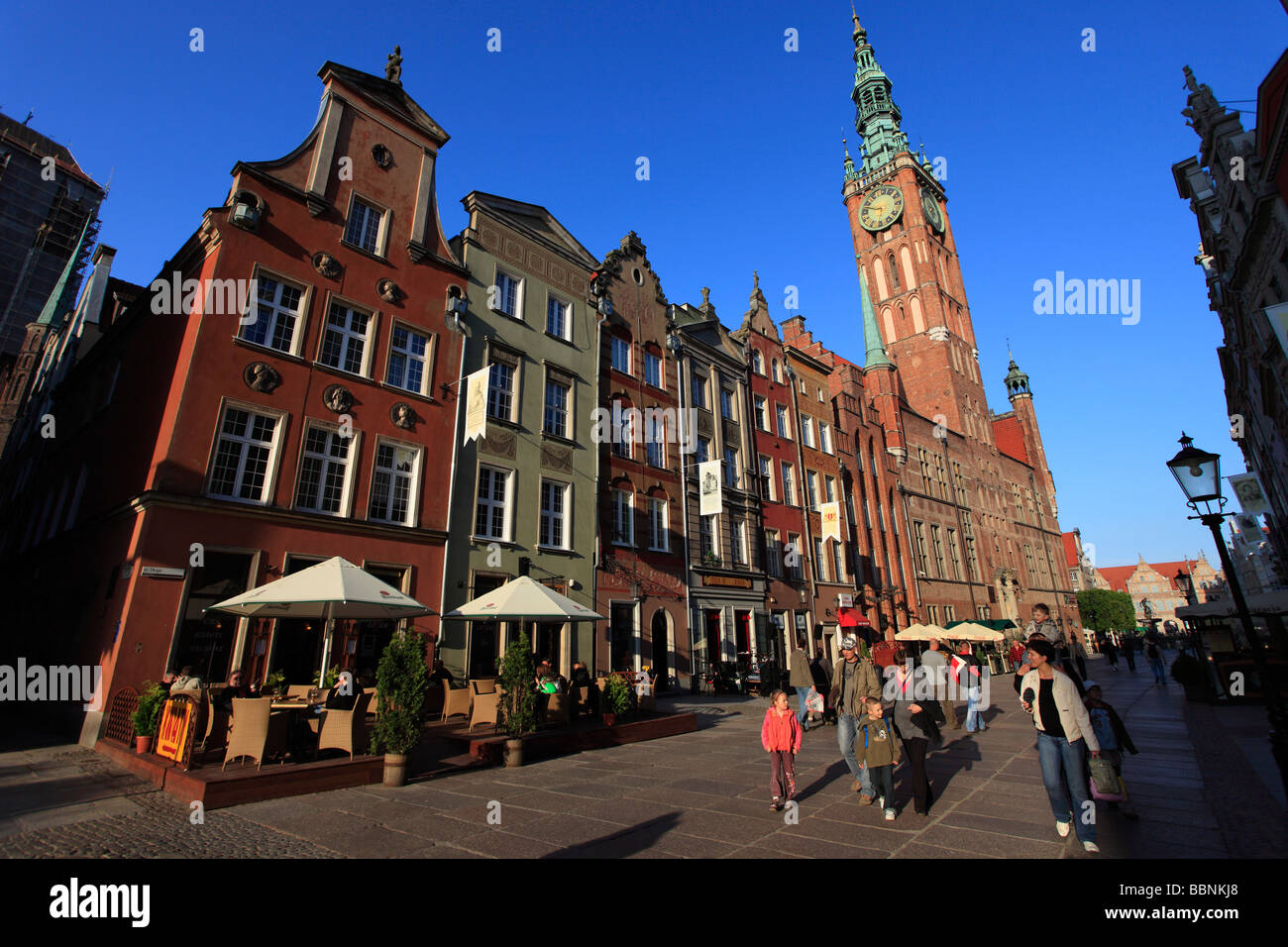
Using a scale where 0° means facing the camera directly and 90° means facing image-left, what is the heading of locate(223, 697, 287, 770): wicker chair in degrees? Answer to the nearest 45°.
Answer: approximately 225°

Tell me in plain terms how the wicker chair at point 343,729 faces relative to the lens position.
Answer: facing away from the viewer and to the left of the viewer

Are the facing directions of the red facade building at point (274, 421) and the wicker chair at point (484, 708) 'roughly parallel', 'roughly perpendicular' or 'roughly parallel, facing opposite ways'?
roughly perpendicular

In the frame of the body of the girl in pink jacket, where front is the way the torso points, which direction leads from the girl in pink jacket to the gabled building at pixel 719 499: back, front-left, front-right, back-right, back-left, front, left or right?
back

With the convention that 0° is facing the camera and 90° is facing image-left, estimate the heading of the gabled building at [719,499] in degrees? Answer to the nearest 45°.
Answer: approximately 315°

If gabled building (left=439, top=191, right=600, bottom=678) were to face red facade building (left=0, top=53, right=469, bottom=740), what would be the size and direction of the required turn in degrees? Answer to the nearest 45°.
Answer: approximately 90° to its right

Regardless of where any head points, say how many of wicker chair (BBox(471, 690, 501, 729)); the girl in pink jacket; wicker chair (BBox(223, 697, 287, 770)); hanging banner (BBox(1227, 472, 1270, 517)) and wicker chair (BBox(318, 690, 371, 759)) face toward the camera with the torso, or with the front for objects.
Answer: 2
